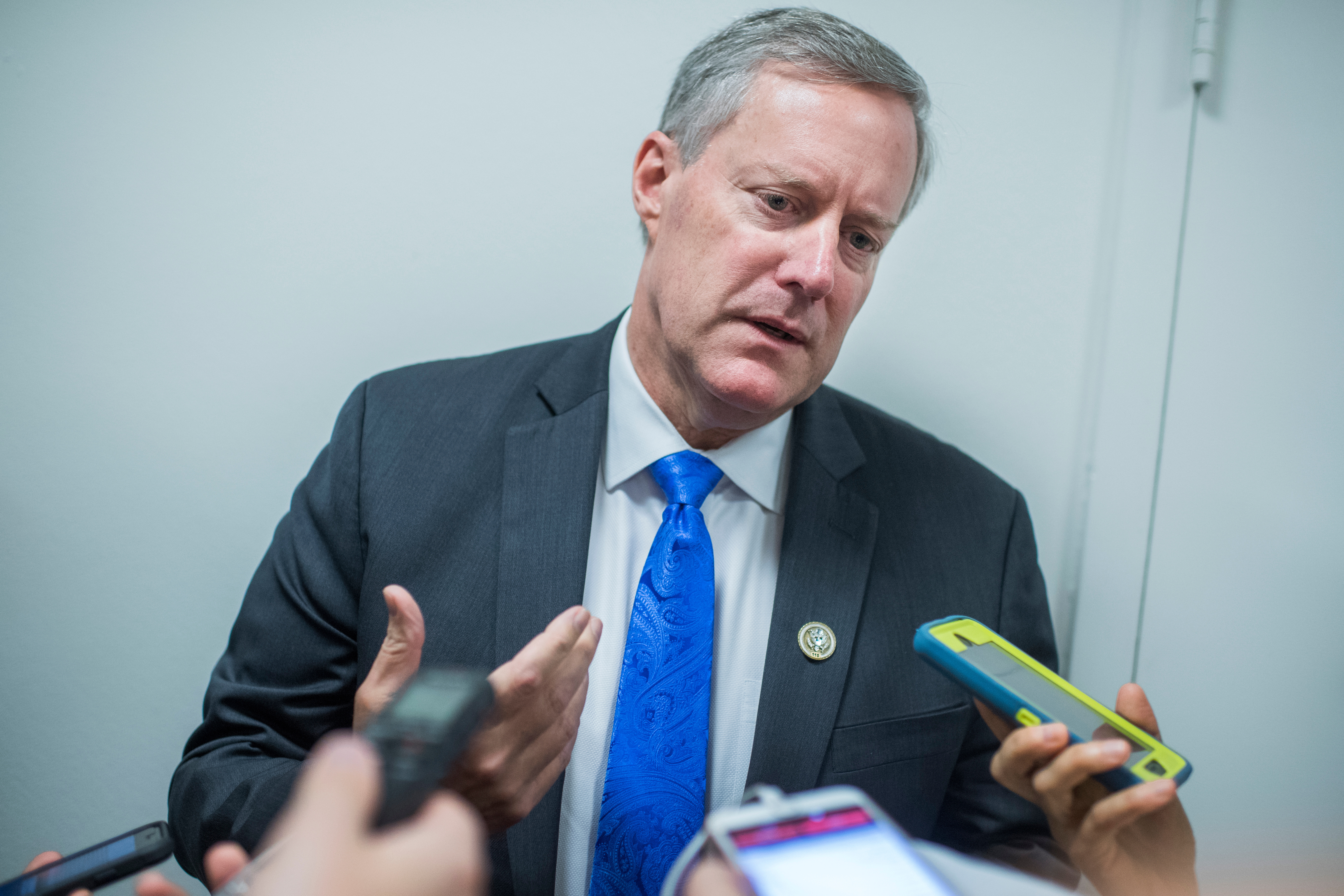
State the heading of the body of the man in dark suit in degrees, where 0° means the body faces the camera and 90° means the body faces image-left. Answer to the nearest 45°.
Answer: approximately 0°

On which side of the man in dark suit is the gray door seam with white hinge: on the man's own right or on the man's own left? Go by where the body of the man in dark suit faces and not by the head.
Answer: on the man's own left
